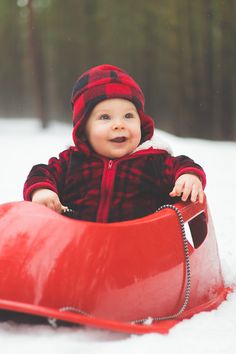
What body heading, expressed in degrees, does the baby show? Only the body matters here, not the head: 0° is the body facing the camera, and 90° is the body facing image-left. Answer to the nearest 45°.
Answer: approximately 0°

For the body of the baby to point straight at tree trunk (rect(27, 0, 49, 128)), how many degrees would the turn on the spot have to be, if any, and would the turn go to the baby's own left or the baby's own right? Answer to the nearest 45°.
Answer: approximately 180°
